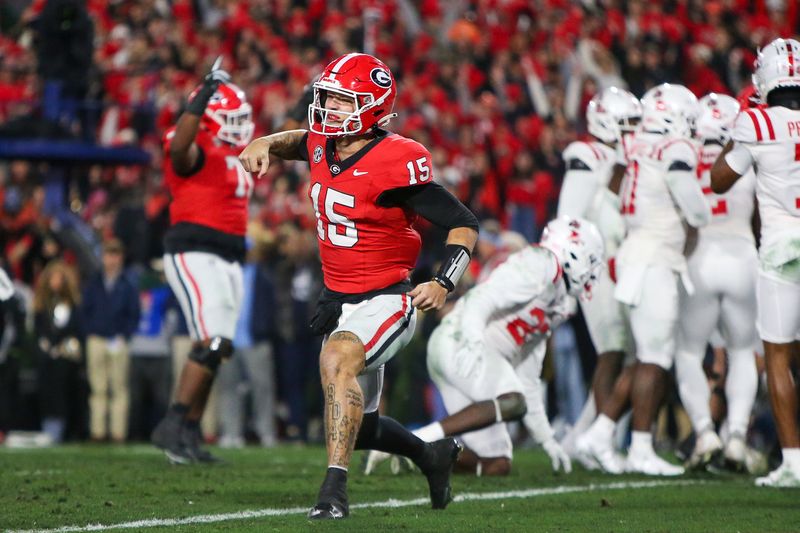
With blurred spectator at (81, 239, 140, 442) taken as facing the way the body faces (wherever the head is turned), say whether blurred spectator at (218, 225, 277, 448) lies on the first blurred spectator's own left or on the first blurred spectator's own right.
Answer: on the first blurred spectator's own left

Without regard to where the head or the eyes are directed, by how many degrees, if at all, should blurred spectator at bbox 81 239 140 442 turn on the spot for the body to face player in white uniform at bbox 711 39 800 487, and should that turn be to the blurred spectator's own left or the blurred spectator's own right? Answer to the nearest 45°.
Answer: approximately 45° to the blurred spectator's own left

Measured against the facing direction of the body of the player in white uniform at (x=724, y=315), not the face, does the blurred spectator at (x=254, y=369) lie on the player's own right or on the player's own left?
on the player's own left

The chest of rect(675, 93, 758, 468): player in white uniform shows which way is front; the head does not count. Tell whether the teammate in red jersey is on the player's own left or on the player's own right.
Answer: on the player's own left

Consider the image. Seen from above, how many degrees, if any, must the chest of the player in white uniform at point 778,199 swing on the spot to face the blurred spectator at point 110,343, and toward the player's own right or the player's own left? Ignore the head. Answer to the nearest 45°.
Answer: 0° — they already face them

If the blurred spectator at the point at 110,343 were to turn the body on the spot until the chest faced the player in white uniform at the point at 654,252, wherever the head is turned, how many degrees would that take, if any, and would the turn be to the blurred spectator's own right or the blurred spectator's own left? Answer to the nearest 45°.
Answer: approximately 45° to the blurred spectator's own left

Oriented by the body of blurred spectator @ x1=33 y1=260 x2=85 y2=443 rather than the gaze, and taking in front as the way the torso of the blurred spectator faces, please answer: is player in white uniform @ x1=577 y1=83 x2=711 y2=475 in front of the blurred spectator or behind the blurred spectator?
in front

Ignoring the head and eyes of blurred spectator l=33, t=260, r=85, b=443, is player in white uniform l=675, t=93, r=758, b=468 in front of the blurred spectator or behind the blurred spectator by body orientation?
in front

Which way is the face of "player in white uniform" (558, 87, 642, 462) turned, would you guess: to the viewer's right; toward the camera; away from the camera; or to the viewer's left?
to the viewer's right

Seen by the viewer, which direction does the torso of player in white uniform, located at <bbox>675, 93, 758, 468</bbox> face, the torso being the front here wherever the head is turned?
away from the camera

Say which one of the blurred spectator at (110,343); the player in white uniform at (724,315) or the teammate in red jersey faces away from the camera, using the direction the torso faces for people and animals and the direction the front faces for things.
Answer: the player in white uniform

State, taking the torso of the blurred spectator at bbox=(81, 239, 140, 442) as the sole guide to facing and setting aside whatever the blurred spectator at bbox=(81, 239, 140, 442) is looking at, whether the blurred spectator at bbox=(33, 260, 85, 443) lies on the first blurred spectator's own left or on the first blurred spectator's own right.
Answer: on the first blurred spectator's own right

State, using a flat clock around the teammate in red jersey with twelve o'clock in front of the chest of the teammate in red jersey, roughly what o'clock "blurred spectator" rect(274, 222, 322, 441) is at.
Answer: The blurred spectator is roughly at 8 o'clock from the teammate in red jersey.

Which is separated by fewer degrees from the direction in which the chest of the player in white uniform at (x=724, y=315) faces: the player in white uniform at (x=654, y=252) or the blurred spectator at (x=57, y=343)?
the blurred spectator
